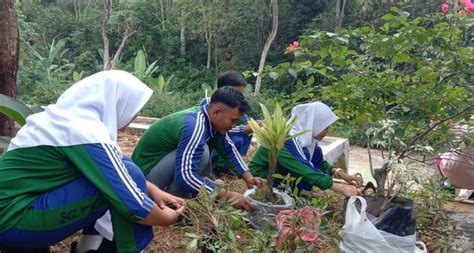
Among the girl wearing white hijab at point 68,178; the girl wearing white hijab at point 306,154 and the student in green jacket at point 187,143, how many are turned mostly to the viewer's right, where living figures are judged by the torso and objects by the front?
3

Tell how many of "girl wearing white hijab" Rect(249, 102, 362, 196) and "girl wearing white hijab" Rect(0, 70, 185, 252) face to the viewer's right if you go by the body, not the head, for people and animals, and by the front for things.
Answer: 2

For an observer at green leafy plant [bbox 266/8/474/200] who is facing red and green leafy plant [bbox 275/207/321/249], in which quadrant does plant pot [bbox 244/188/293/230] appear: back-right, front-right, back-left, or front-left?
front-right

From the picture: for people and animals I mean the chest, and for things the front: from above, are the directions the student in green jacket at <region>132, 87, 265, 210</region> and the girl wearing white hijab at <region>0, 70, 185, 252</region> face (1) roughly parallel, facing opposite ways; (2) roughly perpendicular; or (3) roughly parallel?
roughly parallel

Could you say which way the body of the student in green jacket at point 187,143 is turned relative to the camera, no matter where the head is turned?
to the viewer's right

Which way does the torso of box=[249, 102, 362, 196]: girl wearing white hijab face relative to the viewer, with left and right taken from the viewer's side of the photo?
facing to the right of the viewer

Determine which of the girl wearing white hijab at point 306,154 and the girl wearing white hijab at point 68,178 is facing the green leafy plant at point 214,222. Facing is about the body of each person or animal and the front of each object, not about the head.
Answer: the girl wearing white hijab at point 68,178

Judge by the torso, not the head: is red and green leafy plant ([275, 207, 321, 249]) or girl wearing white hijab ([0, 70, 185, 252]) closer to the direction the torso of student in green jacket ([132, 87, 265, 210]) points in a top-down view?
the red and green leafy plant

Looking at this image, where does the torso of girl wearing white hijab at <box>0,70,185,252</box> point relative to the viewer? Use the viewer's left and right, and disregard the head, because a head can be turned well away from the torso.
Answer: facing to the right of the viewer

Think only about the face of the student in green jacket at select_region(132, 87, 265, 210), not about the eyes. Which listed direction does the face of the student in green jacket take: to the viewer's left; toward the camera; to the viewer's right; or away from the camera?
to the viewer's right

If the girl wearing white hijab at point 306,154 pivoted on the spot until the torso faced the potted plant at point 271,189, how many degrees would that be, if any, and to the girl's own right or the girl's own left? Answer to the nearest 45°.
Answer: approximately 90° to the girl's own right

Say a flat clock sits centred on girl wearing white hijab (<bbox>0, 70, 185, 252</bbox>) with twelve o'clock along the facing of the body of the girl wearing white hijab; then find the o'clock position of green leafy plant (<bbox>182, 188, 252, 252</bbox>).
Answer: The green leafy plant is roughly at 12 o'clock from the girl wearing white hijab.

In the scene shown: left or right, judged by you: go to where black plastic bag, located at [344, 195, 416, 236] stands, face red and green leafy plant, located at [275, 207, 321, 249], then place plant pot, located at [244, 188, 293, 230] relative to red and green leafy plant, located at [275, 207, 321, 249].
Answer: right

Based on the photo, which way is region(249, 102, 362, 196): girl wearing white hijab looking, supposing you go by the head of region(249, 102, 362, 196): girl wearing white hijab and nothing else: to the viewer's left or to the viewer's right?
to the viewer's right

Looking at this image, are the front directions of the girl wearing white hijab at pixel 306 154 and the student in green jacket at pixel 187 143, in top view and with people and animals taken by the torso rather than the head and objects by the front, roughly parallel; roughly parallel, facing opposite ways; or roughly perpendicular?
roughly parallel

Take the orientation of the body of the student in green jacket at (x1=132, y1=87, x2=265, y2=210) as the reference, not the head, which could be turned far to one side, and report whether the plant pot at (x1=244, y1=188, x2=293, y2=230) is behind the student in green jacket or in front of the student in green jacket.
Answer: in front

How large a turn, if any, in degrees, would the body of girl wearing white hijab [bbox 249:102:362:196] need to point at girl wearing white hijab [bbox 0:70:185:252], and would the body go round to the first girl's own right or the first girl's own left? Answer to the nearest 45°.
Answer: approximately 135° to the first girl's own right
